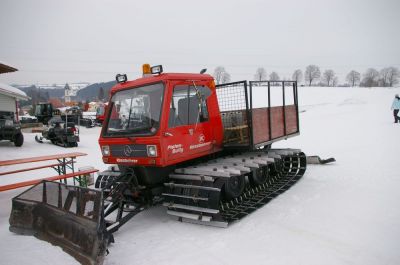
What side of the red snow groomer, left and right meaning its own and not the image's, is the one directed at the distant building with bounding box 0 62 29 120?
right

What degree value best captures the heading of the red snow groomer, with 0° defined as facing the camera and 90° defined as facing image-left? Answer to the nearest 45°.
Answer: approximately 45°

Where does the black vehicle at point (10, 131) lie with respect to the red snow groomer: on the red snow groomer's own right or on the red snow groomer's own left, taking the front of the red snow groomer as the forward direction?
on the red snow groomer's own right
